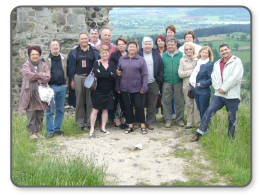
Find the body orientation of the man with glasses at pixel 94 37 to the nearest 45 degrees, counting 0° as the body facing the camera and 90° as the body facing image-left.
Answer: approximately 0°

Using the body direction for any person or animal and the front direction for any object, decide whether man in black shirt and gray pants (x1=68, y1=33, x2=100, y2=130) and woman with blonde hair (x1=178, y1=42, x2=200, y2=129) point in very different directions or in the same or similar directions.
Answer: same or similar directions

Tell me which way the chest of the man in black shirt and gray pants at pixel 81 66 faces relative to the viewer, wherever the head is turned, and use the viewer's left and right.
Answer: facing the viewer

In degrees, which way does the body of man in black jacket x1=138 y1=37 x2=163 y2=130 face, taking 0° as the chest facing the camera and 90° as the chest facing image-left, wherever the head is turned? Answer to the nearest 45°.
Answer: approximately 0°

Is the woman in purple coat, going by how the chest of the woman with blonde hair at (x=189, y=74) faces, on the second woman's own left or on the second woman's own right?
on the second woman's own right

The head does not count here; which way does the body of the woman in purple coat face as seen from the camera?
toward the camera

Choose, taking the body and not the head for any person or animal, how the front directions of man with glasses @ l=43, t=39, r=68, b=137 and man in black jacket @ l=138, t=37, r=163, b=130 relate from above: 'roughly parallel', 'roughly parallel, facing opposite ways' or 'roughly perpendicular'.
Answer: roughly parallel

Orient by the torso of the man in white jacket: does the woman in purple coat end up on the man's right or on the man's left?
on the man's right

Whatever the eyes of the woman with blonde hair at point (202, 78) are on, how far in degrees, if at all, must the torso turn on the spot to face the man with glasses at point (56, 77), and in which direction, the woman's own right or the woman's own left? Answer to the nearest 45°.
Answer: approximately 45° to the woman's own right

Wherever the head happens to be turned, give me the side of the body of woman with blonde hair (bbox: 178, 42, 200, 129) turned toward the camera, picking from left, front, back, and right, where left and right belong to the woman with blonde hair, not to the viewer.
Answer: front
